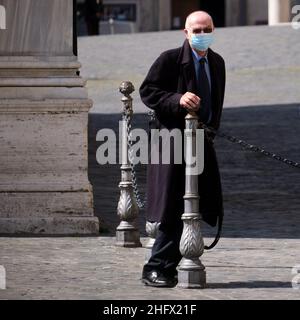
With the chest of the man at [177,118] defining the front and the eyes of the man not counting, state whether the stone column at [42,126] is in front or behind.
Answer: behind

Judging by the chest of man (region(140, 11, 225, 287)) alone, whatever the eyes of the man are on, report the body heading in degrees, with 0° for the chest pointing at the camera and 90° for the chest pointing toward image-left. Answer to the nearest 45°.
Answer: approximately 315°

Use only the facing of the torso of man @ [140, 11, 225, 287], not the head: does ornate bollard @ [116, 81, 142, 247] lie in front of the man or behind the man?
behind

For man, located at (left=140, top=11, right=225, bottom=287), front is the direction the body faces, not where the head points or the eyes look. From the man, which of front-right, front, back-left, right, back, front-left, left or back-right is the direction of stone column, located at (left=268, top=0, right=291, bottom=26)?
back-left
